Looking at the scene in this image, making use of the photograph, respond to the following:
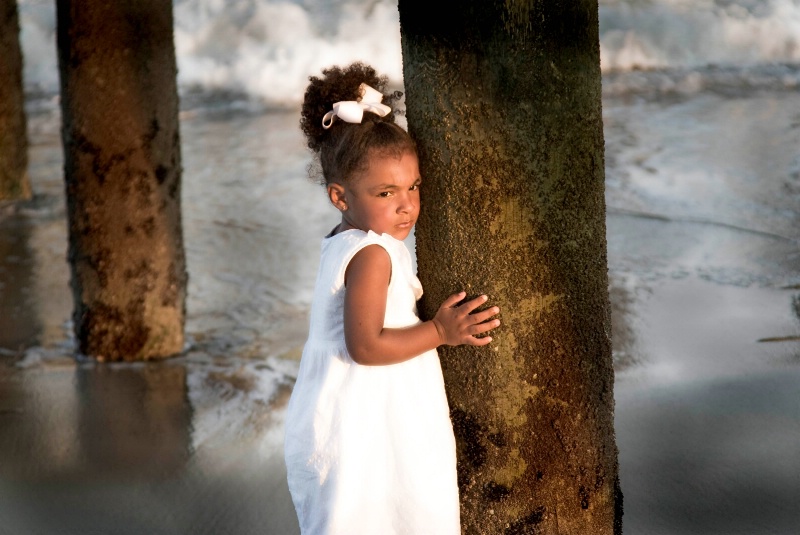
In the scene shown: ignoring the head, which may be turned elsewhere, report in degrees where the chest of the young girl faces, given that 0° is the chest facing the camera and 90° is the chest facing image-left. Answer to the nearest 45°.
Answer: approximately 270°
